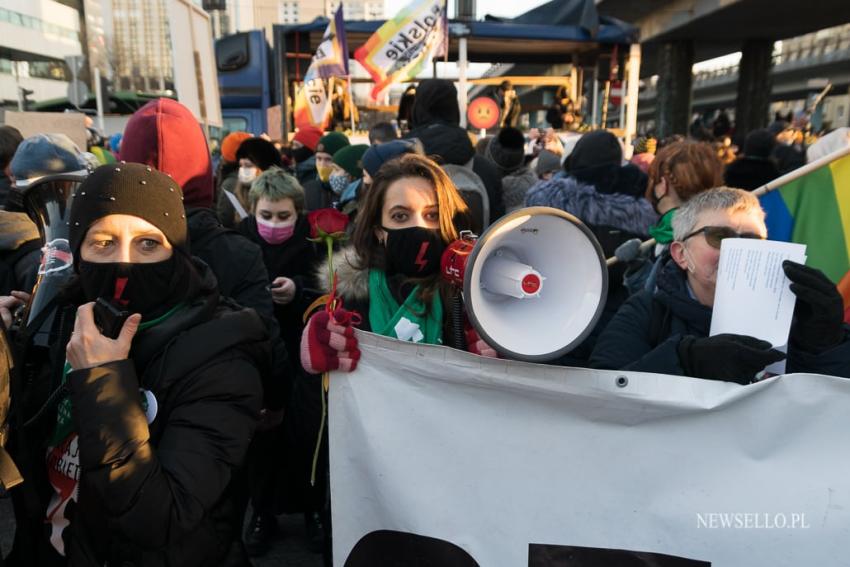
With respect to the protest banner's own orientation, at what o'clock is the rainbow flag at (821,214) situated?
The rainbow flag is roughly at 7 o'clock from the protest banner.

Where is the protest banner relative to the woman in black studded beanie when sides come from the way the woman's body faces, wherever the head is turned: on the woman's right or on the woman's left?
on the woman's left

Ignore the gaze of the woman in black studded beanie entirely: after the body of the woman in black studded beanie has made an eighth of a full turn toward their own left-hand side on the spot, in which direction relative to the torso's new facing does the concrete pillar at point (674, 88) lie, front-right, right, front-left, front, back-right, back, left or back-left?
back-left

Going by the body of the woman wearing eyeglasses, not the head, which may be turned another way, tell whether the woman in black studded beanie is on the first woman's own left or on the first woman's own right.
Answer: on the first woman's own right

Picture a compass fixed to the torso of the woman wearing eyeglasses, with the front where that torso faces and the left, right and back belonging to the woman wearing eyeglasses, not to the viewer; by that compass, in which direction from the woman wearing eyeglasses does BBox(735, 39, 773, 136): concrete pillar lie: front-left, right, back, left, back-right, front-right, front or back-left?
back-left

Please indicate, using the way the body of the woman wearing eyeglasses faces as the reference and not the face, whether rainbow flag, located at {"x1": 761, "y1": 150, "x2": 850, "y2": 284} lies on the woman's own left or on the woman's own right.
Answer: on the woman's own left

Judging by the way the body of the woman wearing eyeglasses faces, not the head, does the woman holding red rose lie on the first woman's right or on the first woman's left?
on the first woman's right

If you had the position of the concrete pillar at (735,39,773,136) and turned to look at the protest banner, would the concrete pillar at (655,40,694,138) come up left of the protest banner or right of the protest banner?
right

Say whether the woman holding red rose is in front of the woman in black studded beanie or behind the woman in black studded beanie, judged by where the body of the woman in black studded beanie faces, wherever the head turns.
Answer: behind

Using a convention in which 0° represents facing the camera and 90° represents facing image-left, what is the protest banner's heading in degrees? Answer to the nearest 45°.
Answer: approximately 0°

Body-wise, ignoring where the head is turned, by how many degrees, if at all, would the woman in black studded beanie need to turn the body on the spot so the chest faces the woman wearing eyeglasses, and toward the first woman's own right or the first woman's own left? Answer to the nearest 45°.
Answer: approximately 135° to the first woman's own left

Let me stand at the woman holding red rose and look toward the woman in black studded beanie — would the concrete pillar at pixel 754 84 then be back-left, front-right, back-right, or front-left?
back-right
